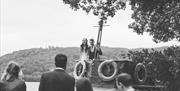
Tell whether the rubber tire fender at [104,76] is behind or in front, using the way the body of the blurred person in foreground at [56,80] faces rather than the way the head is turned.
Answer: in front

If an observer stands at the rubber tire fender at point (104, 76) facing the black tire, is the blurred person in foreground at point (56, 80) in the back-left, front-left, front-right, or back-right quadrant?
back-right

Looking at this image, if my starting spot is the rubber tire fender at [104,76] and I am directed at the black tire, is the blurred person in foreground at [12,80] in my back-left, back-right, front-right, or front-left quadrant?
back-right

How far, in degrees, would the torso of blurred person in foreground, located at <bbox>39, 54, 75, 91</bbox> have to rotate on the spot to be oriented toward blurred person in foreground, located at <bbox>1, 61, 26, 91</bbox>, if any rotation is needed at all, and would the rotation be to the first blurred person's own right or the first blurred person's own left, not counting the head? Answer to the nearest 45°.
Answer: approximately 90° to the first blurred person's own left

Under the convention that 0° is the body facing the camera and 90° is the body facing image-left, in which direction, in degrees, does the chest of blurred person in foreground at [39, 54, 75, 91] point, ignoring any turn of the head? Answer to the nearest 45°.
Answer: approximately 180°

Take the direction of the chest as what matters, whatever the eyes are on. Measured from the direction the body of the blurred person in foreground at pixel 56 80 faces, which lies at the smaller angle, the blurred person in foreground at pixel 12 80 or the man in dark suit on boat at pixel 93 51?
the man in dark suit on boat

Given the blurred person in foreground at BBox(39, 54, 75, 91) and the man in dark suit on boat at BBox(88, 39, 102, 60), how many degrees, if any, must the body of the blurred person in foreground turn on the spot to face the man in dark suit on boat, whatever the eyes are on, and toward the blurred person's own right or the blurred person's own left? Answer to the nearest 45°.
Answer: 0° — they already face them
